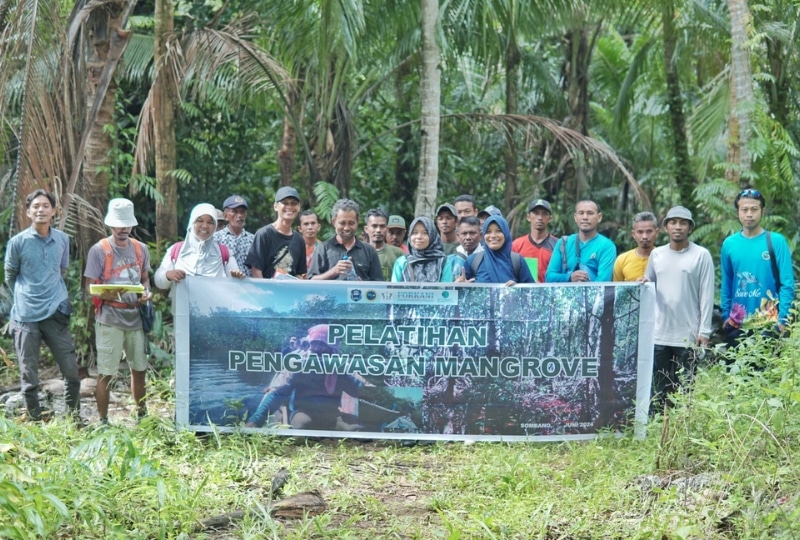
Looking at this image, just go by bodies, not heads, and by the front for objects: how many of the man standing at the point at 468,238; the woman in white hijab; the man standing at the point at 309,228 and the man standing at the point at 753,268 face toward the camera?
4

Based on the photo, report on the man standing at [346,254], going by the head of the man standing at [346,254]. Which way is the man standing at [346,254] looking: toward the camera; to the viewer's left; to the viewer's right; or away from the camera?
toward the camera

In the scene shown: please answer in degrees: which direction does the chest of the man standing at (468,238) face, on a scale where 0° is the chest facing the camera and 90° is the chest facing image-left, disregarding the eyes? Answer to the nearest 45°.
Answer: approximately 0°

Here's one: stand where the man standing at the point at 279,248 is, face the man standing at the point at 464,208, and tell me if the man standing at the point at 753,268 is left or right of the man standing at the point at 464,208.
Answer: right

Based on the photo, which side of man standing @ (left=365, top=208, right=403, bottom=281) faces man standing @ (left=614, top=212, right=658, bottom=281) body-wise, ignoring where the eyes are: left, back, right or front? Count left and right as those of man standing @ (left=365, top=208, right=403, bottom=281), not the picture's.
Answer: left

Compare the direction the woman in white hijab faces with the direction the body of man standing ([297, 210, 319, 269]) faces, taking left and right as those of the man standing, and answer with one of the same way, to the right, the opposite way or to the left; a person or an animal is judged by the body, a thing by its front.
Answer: the same way

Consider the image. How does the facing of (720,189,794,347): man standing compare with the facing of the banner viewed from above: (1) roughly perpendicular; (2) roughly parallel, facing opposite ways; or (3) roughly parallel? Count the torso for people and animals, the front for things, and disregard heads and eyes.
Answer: roughly parallel

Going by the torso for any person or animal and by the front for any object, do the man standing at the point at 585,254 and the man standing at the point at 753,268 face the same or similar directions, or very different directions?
same or similar directions

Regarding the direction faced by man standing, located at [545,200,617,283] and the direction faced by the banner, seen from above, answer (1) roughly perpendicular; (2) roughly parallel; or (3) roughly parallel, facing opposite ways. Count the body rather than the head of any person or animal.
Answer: roughly parallel

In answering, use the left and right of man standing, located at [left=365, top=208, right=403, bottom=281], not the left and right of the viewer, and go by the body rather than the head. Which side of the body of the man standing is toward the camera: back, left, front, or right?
front

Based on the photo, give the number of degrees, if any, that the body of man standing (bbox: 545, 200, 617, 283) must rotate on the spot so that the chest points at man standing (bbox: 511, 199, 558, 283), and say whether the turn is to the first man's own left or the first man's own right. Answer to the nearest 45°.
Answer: approximately 135° to the first man's own right

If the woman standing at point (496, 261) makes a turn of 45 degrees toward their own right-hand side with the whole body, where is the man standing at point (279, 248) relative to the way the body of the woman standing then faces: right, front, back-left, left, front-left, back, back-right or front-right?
front-right

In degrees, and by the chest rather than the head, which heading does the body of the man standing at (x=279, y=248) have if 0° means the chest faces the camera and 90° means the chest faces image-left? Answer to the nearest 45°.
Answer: approximately 315°

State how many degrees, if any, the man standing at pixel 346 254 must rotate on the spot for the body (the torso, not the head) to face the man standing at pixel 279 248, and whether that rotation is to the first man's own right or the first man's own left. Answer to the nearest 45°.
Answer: approximately 135° to the first man's own right

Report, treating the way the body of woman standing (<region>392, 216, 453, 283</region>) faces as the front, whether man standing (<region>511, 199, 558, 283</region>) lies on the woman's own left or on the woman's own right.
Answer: on the woman's own left

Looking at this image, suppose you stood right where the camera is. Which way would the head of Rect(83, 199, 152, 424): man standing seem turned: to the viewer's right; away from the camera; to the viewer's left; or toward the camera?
toward the camera

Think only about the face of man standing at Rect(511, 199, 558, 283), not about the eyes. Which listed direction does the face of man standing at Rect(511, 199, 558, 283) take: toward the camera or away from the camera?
toward the camera

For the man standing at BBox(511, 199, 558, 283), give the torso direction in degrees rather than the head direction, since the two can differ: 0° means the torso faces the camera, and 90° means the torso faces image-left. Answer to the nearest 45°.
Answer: approximately 0°

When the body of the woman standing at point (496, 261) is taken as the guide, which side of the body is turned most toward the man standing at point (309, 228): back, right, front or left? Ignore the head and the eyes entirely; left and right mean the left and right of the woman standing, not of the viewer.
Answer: right
